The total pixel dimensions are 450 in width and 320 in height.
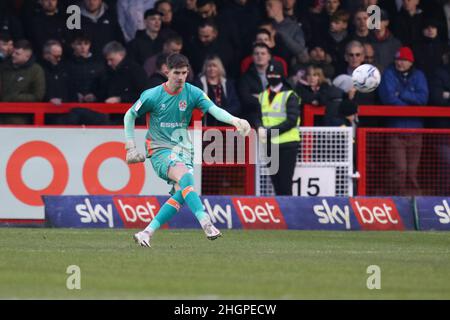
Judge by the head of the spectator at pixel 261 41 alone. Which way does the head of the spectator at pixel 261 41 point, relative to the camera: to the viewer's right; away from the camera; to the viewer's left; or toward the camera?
toward the camera

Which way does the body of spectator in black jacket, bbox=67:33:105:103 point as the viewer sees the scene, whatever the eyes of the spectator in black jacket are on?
toward the camera

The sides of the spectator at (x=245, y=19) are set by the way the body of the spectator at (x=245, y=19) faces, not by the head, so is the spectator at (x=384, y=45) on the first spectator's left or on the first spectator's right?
on the first spectator's left

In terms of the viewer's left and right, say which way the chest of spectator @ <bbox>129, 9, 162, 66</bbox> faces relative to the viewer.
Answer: facing the viewer and to the right of the viewer

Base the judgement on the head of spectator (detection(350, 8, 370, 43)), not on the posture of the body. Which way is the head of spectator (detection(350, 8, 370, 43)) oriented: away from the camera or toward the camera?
toward the camera

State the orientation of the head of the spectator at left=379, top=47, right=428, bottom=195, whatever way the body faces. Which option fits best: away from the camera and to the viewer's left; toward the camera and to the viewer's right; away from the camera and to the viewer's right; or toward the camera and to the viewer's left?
toward the camera and to the viewer's left

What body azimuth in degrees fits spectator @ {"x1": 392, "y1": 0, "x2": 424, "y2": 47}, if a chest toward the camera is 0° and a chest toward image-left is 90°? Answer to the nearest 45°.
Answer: approximately 0°

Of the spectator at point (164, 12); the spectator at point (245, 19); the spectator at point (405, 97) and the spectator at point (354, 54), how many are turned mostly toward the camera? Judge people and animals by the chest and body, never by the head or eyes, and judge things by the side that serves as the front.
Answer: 4

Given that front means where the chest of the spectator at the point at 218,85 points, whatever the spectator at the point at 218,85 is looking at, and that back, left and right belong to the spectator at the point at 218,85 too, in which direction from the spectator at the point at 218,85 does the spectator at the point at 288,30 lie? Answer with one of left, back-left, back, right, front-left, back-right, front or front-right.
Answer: back-left

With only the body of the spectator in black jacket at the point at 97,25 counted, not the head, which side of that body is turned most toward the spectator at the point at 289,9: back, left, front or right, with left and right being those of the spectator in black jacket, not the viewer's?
left

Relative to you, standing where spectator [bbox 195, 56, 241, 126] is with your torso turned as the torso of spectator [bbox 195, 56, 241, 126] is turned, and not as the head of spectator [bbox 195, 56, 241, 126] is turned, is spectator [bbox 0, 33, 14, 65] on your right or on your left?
on your right

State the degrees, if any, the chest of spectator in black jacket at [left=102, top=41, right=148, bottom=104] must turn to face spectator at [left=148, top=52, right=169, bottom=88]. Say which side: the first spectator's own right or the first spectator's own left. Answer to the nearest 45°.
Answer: approximately 135° to the first spectator's own left

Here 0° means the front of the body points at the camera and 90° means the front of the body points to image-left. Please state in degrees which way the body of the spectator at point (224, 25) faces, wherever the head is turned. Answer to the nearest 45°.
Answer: approximately 45°
